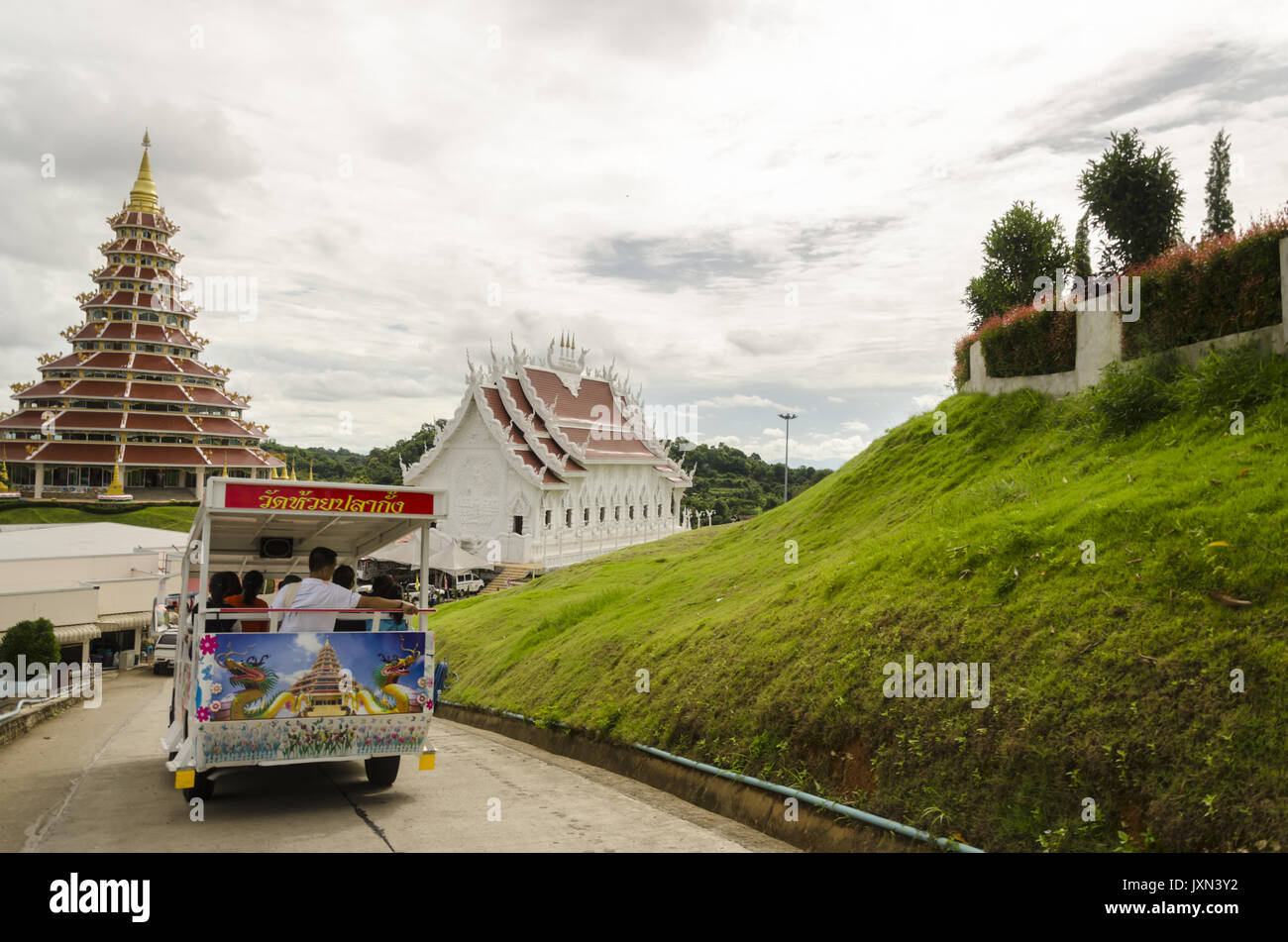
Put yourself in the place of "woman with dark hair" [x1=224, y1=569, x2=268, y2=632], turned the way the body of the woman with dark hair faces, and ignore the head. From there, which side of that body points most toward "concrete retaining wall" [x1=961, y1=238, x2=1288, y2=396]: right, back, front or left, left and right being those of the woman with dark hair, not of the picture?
right

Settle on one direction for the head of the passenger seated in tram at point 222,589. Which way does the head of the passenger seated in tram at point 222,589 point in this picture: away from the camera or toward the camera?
away from the camera

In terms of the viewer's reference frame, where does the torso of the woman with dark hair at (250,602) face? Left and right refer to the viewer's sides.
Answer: facing away from the viewer

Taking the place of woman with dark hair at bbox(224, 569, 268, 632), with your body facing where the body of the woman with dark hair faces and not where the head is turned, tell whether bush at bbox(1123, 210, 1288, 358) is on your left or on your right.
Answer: on your right

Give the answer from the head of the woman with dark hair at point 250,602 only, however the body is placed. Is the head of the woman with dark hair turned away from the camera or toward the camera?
away from the camera

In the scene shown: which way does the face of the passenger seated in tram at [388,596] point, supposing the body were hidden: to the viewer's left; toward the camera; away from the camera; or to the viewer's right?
away from the camera

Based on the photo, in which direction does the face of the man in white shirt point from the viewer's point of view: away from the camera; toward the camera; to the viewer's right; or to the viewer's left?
away from the camera
